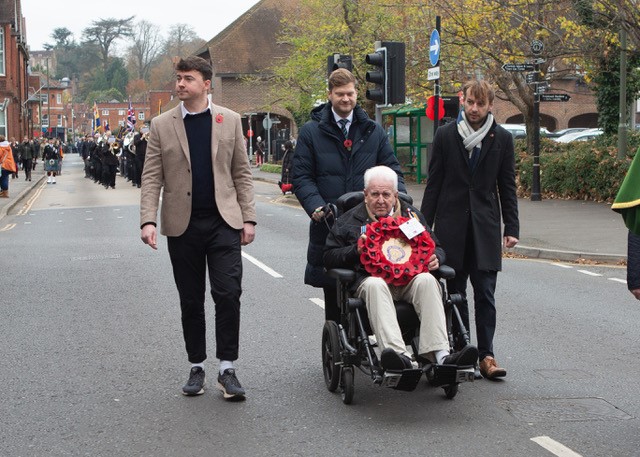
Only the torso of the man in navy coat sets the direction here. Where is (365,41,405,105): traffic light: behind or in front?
behind

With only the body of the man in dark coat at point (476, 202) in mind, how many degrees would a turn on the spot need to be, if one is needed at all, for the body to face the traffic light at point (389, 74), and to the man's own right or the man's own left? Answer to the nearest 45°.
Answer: approximately 180°

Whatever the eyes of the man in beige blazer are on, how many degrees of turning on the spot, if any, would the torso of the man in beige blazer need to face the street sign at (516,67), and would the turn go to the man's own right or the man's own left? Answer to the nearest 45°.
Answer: approximately 135° to the man's own left

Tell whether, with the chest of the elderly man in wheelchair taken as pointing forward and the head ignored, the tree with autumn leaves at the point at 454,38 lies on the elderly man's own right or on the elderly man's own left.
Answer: on the elderly man's own left

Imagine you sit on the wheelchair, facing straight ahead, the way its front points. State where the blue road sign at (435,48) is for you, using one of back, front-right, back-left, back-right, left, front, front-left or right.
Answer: back-left

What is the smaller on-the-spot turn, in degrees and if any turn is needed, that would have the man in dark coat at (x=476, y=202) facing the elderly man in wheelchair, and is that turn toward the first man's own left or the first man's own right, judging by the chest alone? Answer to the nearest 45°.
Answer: approximately 45° to the first man's own right

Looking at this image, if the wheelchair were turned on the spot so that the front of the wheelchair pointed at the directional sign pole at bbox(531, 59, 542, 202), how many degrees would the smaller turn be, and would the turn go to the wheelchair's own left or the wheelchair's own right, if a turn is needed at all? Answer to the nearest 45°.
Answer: approximately 135° to the wheelchair's own left

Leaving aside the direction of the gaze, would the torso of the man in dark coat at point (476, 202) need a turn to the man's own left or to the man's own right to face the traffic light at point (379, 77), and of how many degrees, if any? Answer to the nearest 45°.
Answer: approximately 180°
